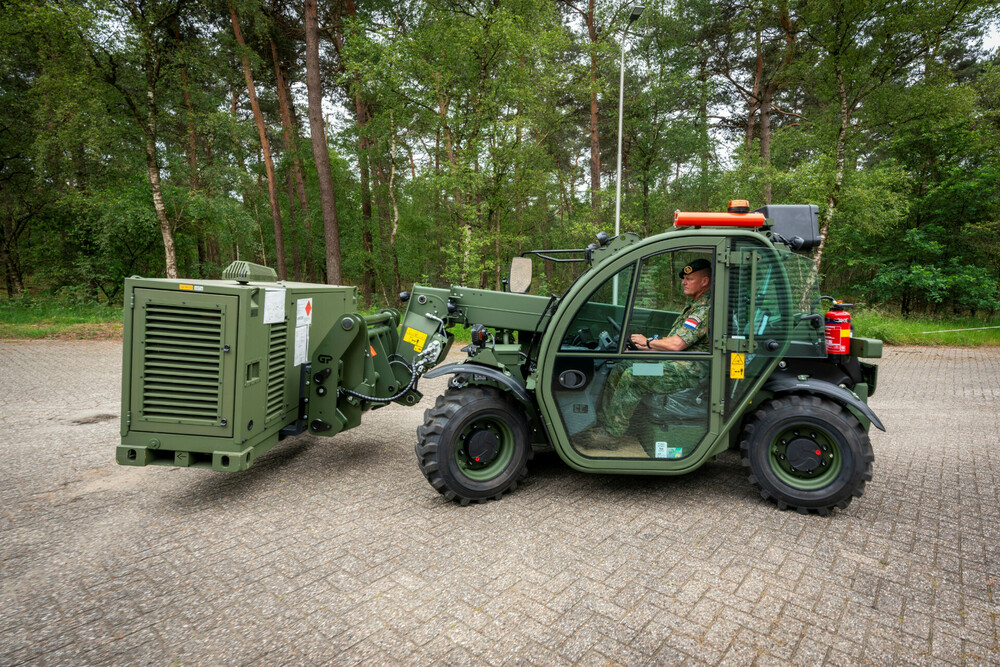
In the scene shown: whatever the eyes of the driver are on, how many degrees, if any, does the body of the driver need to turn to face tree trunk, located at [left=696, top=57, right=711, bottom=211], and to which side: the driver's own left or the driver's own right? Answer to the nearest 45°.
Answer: approximately 90° to the driver's own right

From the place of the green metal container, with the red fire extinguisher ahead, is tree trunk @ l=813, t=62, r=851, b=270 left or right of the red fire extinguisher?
left

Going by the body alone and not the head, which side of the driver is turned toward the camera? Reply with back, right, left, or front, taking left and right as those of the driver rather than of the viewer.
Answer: left

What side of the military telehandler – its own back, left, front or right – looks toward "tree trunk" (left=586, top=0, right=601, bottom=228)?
right

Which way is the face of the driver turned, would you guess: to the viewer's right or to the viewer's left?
to the viewer's left

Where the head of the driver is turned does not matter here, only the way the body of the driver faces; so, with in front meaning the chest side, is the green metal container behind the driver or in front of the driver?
in front

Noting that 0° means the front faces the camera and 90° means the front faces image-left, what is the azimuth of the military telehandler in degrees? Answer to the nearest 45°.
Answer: approximately 90°

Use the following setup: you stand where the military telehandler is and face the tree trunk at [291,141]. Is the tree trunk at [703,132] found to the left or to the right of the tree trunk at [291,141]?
right

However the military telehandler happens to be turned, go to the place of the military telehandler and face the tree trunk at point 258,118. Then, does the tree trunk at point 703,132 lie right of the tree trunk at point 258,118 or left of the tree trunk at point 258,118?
right

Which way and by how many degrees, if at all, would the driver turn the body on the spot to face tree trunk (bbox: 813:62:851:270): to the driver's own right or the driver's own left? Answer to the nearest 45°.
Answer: approximately 90° to the driver's own right

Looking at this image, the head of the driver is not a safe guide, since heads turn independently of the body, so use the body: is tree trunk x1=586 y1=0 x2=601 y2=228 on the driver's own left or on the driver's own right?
on the driver's own right

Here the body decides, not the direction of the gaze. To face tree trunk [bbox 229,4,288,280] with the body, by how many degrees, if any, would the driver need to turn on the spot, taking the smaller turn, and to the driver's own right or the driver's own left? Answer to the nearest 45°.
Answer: approximately 45° to the driver's own right
